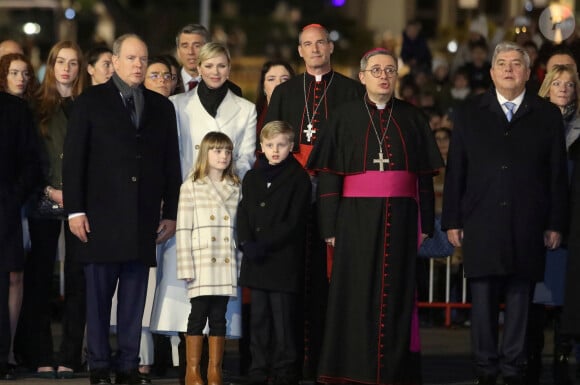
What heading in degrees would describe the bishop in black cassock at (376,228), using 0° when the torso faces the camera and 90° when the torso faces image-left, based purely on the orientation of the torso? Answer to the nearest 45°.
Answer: approximately 0°

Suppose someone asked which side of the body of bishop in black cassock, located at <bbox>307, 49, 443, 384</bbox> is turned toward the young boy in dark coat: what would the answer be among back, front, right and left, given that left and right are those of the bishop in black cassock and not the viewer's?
right

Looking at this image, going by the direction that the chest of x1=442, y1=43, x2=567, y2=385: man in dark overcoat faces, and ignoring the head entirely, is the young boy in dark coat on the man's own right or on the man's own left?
on the man's own right
